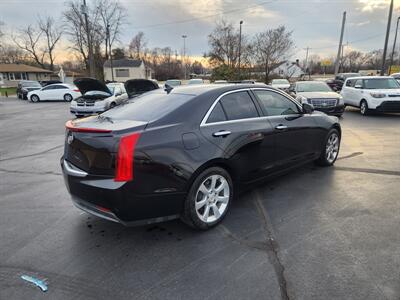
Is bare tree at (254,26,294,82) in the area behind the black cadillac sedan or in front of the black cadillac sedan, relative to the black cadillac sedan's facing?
in front

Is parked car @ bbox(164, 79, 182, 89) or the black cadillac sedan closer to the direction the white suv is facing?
the black cadillac sedan

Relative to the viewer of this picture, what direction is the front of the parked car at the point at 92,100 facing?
facing the viewer and to the left of the viewer

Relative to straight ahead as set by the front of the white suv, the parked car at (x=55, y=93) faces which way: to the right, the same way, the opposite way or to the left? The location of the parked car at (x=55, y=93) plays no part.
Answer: to the right

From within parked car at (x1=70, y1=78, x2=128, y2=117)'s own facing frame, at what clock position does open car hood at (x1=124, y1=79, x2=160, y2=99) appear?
open car hood at (x1=124, y1=79, x2=160, y2=99) is roughly at 10 o'clock from parked car at (x1=70, y1=78, x2=128, y2=117).

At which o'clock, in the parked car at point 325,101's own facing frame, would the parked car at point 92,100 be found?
the parked car at point 92,100 is roughly at 4 o'clock from the parked car at point 325,101.

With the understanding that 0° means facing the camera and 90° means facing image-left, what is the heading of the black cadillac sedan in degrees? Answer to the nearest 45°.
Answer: approximately 225°

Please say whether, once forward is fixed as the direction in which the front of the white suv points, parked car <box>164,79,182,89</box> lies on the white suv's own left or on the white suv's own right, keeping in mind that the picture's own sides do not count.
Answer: on the white suv's own right

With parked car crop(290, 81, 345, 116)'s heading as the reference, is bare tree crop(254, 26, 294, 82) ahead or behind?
behind

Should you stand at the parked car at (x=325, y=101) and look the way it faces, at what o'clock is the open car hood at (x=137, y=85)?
the open car hood at (x=137, y=85) is roughly at 3 o'clock from the parked car at (x=325, y=101).

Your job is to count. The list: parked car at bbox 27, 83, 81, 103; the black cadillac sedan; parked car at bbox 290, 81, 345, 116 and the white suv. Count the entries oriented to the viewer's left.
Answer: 1

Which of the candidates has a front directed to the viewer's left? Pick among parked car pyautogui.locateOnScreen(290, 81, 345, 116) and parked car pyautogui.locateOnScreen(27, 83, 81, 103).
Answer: parked car pyautogui.locateOnScreen(27, 83, 81, 103)

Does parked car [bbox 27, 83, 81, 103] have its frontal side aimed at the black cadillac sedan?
no

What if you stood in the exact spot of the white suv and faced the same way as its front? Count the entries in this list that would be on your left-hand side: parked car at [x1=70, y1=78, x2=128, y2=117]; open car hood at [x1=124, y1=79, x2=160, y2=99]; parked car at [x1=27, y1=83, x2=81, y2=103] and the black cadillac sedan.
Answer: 0

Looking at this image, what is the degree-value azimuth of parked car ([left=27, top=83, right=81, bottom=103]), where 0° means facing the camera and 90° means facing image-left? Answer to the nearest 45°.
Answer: approximately 90°

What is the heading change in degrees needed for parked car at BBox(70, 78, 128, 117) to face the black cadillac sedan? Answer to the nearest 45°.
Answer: approximately 45° to its left
